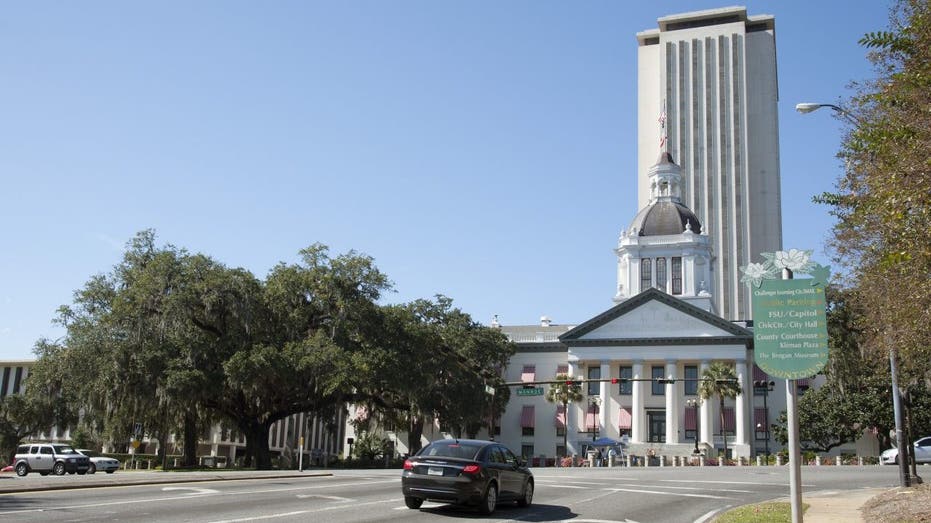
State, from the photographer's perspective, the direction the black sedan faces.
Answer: facing away from the viewer and to the right of the viewer

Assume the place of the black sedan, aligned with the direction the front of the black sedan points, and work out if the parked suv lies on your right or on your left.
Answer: on your left

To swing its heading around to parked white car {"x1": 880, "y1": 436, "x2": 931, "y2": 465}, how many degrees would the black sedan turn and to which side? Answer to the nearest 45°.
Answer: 0° — it already faces it

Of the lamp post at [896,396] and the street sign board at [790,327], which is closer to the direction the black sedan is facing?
the lamp post

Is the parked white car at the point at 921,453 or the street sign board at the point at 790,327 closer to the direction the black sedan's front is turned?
the parked white car

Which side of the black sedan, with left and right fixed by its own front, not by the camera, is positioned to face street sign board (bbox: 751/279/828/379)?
right

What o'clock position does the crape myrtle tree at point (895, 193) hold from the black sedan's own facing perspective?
The crape myrtle tree is roughly at 2 o'clock from the black sedan.
